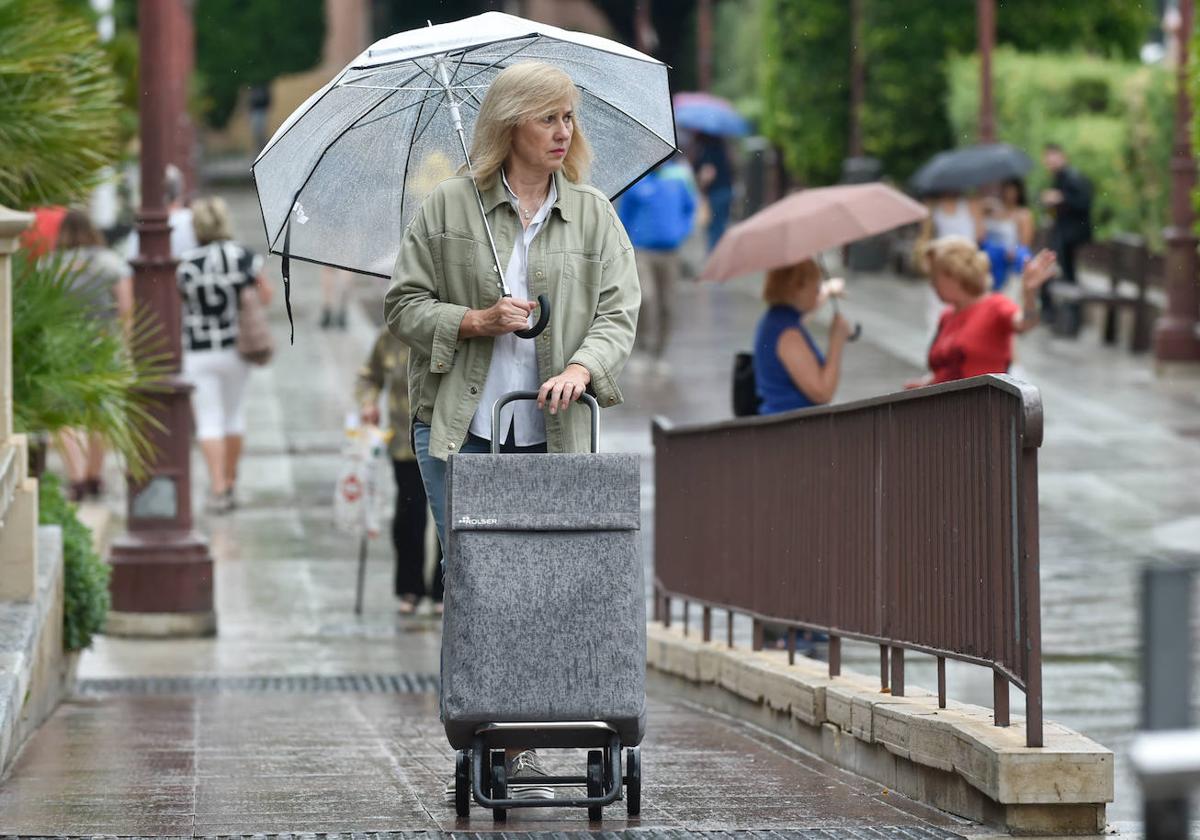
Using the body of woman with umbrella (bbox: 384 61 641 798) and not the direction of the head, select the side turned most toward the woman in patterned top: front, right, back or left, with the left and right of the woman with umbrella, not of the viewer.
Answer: back

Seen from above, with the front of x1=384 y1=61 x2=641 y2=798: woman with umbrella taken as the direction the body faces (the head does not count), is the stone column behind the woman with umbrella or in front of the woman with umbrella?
behind

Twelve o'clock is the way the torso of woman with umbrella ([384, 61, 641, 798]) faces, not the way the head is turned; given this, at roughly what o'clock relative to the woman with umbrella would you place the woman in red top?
The woman in red top is roughly at 7 o'clock from the woman with umbrella.

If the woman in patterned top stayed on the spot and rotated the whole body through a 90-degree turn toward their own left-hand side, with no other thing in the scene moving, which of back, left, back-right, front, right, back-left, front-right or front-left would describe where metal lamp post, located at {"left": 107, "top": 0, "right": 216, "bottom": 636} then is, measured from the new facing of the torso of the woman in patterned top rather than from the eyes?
left

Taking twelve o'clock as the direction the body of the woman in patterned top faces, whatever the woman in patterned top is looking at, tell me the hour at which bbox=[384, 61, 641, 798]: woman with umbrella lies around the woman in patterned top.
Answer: The woman with umbrella is roughly at 6 o'clock from the woman in patterned top.

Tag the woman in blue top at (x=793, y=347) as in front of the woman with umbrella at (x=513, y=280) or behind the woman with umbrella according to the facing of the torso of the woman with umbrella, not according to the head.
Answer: behind

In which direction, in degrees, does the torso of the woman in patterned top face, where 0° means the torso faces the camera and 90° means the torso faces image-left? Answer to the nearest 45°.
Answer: approximately 180°

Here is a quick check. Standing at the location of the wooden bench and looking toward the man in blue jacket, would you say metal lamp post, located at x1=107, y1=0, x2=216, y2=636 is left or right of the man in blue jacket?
left

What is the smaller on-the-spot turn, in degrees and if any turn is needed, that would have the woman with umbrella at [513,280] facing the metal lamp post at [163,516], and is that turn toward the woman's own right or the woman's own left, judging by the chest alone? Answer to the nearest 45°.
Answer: approximately 180°

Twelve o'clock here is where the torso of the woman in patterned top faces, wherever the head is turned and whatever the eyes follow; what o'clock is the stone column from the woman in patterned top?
The stone column is roughly at 6 o'clock from the woman in patterned top.

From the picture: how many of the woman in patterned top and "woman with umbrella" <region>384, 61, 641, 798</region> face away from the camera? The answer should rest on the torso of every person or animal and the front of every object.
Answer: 1

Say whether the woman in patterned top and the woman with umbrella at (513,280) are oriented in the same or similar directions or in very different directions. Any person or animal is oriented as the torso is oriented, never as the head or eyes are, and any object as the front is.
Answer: very different directions

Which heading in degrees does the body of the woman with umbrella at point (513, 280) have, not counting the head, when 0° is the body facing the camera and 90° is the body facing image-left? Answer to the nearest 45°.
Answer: approximately 0°
